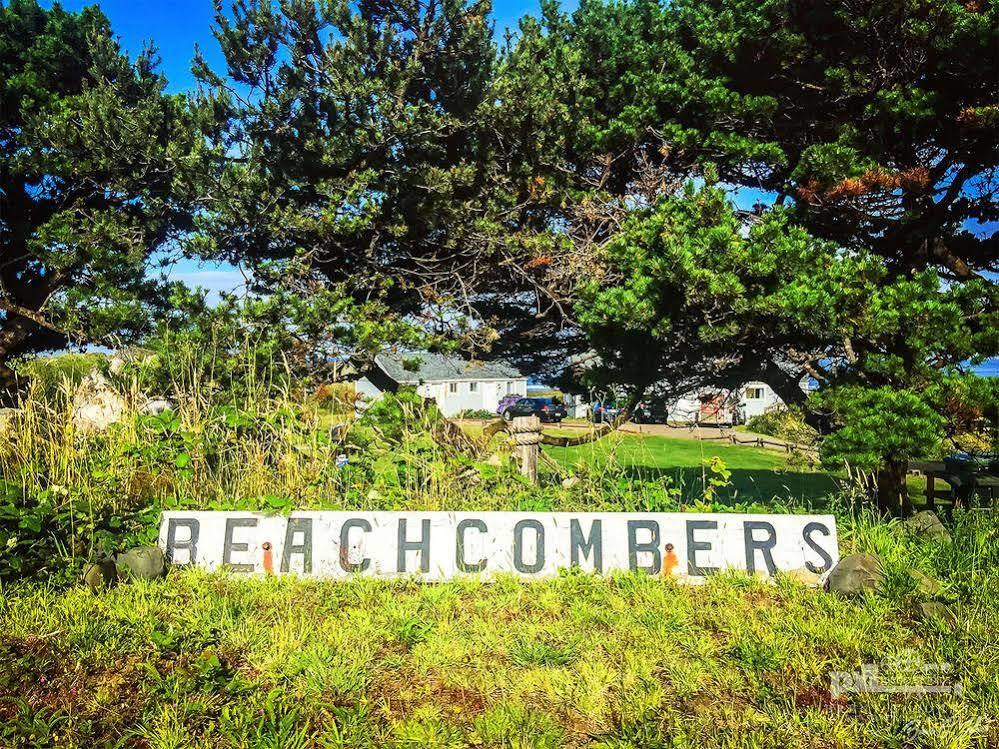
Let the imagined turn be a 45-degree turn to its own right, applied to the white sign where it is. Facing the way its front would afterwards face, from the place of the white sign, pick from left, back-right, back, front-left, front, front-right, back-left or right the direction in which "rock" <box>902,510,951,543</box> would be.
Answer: back-left

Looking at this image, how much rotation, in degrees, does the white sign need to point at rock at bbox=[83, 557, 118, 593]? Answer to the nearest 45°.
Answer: approximately 90° to its right

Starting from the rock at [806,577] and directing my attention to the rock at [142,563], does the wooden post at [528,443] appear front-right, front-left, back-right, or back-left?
front-right

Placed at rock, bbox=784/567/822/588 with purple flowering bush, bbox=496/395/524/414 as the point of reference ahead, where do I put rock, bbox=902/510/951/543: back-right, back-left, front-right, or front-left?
front-right

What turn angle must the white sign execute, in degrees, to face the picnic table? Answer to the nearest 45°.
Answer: approximately 135° to its left

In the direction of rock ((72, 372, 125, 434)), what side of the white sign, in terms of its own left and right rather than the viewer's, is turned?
right

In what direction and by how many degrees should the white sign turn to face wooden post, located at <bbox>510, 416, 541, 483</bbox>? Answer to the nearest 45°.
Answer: approximately 180°

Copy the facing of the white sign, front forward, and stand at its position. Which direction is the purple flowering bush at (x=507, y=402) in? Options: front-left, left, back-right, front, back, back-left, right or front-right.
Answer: back

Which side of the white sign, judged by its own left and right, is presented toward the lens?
front

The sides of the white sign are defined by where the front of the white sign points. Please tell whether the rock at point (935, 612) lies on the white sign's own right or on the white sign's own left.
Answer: on the white sign's own left

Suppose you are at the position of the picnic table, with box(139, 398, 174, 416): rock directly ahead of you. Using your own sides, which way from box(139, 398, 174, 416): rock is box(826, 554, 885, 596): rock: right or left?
left

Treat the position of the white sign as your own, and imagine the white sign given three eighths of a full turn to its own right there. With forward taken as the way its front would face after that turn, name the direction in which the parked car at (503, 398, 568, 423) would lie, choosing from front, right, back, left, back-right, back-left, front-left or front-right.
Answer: front-right

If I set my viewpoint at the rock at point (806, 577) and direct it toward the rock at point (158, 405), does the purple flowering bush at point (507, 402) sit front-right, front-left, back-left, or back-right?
front-right
